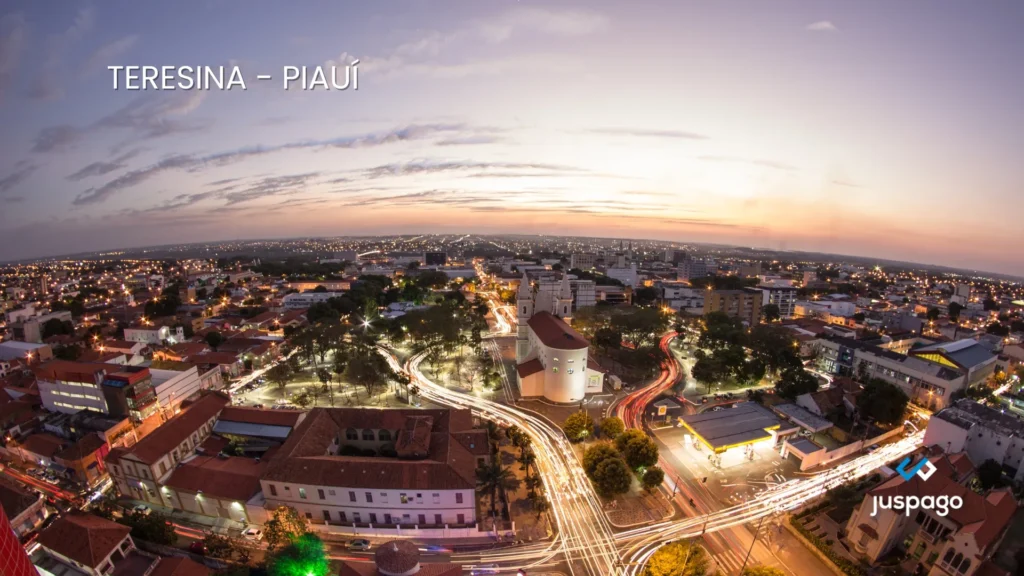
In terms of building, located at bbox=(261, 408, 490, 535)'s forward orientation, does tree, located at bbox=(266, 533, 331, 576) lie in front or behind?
in front

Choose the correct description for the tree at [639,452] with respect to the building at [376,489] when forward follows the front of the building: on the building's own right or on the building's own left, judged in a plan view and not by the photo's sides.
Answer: on the building's own left

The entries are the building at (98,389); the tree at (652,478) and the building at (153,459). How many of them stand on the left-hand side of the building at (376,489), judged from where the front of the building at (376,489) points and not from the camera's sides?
1

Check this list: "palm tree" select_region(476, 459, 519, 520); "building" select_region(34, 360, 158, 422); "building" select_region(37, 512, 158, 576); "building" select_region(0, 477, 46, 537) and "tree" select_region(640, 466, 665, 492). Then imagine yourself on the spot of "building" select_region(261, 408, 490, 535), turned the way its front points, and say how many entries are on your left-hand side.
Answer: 2

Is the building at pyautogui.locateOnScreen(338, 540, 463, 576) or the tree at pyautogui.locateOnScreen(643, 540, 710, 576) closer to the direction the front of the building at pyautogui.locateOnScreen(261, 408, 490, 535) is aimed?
the building

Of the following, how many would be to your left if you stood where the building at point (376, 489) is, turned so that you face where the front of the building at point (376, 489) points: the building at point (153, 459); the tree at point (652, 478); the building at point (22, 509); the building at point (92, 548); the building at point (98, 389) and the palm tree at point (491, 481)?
2

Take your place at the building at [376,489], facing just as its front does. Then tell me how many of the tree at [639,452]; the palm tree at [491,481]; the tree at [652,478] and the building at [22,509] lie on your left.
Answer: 3

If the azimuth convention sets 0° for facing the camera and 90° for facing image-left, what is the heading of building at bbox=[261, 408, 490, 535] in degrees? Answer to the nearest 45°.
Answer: approximately 0°

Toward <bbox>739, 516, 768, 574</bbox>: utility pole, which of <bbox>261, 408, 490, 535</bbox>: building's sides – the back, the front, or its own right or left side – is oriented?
left

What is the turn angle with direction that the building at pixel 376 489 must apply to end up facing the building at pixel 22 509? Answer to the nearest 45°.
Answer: approximately 90° to its right

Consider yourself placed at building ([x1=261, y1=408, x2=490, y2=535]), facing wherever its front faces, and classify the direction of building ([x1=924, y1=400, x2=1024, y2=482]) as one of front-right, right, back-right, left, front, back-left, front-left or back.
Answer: left

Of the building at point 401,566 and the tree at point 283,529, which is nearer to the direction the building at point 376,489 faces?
the building

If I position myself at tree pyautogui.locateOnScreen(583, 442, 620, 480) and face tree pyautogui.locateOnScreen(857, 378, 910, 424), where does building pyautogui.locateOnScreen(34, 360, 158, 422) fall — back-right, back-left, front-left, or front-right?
back-left
